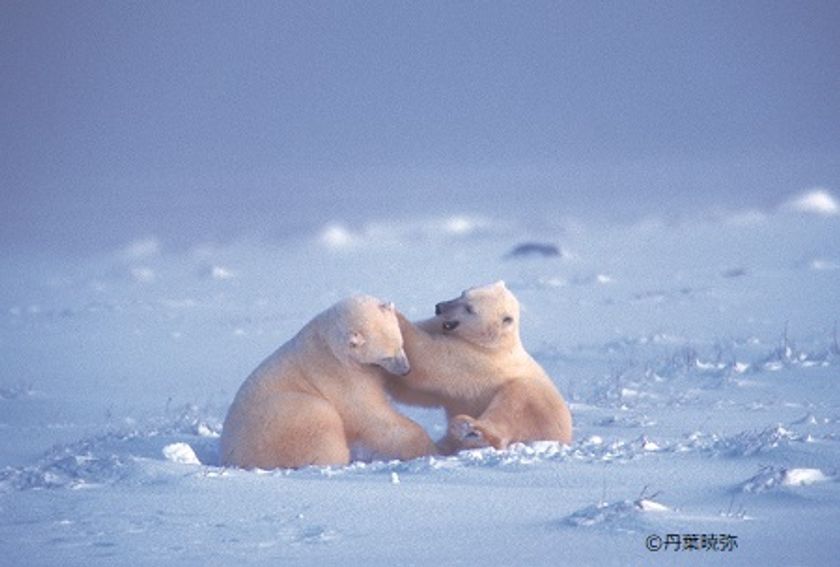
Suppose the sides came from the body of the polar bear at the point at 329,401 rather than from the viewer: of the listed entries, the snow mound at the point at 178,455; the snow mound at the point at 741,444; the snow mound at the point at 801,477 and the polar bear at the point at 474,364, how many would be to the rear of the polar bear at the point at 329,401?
1

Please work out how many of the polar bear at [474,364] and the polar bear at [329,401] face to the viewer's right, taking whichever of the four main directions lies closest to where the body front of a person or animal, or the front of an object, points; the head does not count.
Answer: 1

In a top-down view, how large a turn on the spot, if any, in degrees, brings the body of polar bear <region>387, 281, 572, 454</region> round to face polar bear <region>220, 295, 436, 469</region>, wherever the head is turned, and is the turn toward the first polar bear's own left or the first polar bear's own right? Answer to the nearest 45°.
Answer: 0° — it already faces it

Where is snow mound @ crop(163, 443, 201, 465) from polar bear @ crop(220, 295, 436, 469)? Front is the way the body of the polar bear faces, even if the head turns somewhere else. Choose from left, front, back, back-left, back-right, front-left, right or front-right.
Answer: back

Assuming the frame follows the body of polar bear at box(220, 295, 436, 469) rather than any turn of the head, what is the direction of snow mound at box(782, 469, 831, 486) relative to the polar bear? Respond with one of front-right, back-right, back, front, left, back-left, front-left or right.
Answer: front-right

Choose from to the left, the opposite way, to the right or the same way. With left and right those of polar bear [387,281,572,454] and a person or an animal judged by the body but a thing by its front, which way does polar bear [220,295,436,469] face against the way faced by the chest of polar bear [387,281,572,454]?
the opposite way

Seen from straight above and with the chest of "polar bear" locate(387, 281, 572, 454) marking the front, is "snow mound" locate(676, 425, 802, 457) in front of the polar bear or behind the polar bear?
behind

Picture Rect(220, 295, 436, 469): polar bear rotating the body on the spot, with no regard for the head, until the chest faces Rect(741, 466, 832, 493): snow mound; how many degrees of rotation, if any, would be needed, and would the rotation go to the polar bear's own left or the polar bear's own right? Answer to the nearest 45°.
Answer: approximately 45° to the polar bear's own right

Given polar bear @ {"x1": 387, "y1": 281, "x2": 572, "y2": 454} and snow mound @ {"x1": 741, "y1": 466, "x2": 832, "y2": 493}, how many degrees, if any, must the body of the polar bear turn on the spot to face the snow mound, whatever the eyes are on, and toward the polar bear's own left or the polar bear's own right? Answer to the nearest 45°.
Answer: approximately 135° to the polar bear's own left

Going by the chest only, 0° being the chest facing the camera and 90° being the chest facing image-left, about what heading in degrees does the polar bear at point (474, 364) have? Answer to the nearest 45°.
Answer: approximately 90°

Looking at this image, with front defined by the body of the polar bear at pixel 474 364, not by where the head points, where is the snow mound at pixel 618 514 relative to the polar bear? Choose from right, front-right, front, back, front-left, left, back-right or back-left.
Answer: left

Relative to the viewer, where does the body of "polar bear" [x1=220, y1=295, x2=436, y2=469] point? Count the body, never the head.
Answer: to the viewer's right
